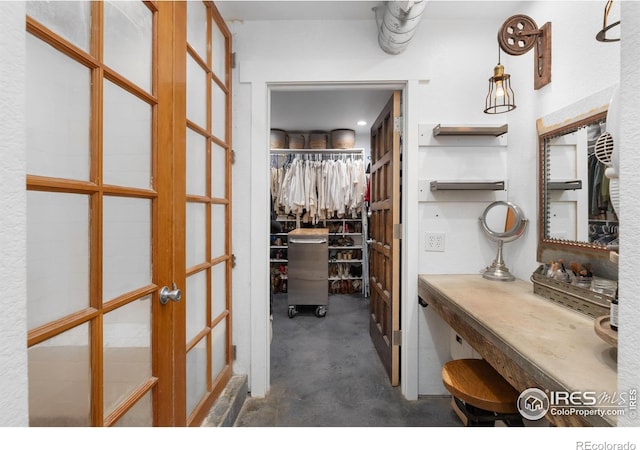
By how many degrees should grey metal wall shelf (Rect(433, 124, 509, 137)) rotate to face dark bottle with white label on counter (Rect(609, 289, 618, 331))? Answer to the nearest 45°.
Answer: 0° — it already faces it

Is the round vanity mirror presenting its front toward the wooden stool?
yes

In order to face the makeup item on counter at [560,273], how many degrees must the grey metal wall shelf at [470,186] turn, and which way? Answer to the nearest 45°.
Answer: approximately 45° to its left

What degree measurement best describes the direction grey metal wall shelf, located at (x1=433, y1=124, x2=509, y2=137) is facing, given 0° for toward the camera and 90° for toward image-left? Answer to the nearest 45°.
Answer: approximately 0°

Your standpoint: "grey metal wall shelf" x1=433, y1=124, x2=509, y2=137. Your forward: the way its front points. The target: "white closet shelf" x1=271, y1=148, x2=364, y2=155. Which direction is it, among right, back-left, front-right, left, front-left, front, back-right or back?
back-right

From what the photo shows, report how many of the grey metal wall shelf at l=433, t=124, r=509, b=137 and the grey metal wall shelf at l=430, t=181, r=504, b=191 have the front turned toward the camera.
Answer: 2

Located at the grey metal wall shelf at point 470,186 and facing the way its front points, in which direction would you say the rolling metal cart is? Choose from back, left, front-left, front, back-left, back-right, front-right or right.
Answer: back-right
